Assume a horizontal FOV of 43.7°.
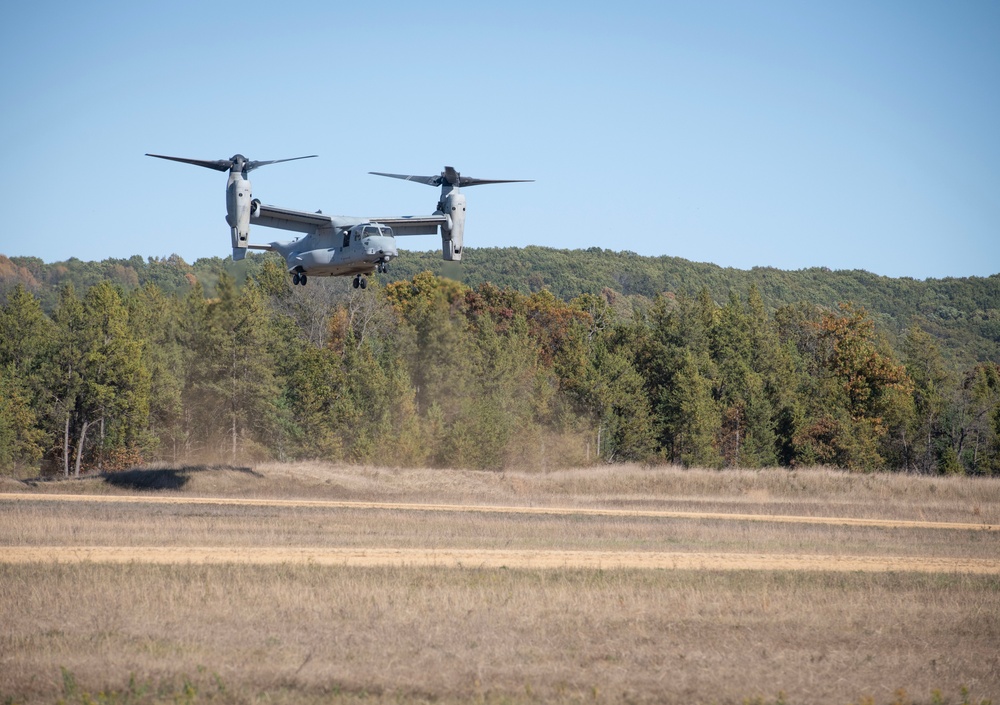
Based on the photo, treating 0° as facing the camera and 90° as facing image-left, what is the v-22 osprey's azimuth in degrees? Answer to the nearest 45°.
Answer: approximately 315°
